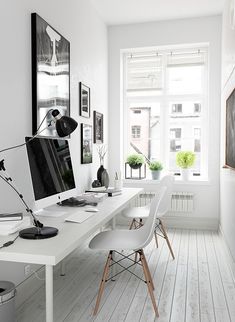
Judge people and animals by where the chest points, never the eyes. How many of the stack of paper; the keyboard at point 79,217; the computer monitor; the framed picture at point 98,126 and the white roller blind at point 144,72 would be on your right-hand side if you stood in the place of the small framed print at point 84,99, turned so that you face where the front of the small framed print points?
3

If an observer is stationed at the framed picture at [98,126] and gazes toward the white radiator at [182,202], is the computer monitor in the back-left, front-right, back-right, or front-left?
back-right

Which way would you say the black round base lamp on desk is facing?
to the viewer's right

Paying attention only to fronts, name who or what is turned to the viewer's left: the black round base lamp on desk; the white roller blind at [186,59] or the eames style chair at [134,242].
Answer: the eames style chair

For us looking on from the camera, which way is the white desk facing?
facing to the right of the viewer

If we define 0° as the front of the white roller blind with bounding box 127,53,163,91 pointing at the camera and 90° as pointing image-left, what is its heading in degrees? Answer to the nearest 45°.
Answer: approximately 0°

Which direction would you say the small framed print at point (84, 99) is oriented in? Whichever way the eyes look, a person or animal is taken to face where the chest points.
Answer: to the viewer's right

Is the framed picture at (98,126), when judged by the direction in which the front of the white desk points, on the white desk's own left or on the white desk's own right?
on the white desk's own left

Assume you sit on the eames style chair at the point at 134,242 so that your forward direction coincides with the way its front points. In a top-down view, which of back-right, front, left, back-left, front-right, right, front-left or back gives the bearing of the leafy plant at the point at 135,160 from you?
right
